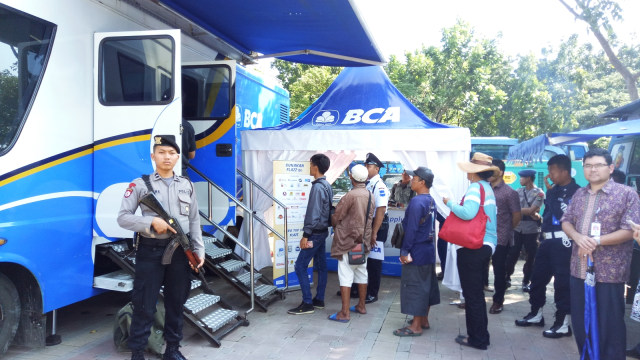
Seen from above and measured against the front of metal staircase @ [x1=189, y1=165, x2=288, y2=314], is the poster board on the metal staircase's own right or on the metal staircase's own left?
on the metal staircase's own left

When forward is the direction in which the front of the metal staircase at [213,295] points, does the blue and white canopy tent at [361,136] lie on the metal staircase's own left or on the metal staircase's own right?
on the metal staircase's own left

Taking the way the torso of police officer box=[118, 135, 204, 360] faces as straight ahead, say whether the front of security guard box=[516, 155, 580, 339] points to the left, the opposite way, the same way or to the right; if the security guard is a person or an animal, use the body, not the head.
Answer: to the right

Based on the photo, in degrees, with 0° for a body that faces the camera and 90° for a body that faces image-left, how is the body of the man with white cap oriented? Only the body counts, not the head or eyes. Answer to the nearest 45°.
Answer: approximately 135°

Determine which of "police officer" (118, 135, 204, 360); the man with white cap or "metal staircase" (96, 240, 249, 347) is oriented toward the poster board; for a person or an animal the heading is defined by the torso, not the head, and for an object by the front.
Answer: the man with white cap

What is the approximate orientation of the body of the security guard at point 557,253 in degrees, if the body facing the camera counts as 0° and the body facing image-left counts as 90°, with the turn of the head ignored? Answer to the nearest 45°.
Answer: approximately 45°

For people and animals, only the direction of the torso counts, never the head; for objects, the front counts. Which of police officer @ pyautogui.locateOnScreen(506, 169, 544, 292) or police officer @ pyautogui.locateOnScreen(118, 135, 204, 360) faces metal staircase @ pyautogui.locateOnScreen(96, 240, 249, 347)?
police officer @ pyautogui.locateOnScreen(506, 169, 544, 292)

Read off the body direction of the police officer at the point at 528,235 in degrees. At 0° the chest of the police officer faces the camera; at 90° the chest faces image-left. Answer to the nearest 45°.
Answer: approximately 45°

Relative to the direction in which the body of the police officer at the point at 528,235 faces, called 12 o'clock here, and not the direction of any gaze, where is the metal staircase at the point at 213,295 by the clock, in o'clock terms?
The metal staircase is roughly at 12 o'clock from the police officer.

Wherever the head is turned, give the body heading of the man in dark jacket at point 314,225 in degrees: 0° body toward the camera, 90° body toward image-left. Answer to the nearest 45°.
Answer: approximately 90°

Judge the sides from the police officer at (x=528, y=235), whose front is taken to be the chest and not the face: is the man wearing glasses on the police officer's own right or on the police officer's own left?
on the police officer's own left

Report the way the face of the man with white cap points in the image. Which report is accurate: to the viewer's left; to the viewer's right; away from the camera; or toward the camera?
away from the camera
